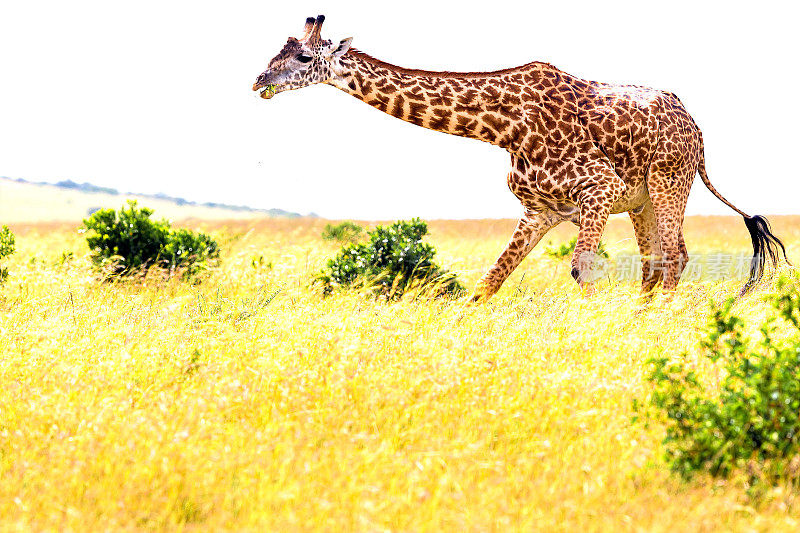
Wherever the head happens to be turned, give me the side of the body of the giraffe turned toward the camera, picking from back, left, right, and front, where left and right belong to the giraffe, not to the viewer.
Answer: left

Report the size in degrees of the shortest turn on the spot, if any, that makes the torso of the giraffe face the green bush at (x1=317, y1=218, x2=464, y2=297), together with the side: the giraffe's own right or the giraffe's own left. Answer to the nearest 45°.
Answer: approximately 45° to the giraffe's own right

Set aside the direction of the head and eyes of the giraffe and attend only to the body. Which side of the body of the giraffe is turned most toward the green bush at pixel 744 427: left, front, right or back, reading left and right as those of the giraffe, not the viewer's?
left

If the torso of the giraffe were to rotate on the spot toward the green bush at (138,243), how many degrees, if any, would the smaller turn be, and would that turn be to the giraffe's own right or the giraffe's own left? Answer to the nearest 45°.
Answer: approximately 45° to the giraffe's own right

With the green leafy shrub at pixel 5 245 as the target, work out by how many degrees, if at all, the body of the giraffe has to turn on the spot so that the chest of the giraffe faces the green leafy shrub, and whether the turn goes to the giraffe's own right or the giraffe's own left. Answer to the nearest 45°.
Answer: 0° — it already faces it
